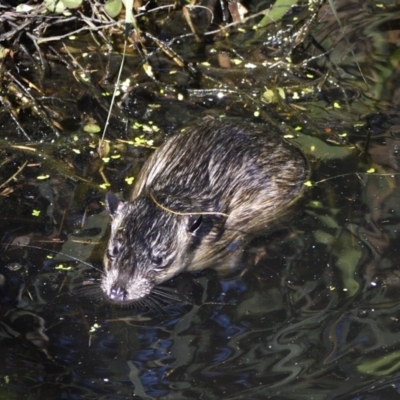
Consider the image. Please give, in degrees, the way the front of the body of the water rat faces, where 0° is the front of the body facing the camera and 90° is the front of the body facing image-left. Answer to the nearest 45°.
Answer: approximately 45°

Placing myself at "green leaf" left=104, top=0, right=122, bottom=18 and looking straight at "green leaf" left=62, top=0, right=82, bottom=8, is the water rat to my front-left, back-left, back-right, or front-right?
back-left

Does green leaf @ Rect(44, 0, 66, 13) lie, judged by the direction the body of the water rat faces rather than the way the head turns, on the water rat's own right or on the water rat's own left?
on the water rat's own right

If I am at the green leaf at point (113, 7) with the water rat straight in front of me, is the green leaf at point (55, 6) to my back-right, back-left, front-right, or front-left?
back-right

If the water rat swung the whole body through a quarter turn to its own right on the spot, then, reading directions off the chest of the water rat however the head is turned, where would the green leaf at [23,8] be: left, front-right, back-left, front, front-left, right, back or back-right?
front

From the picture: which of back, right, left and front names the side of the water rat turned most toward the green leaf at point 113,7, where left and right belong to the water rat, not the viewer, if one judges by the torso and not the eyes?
right

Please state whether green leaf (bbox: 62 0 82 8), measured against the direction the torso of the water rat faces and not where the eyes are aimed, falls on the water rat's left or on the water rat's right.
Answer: on the water rat's right
